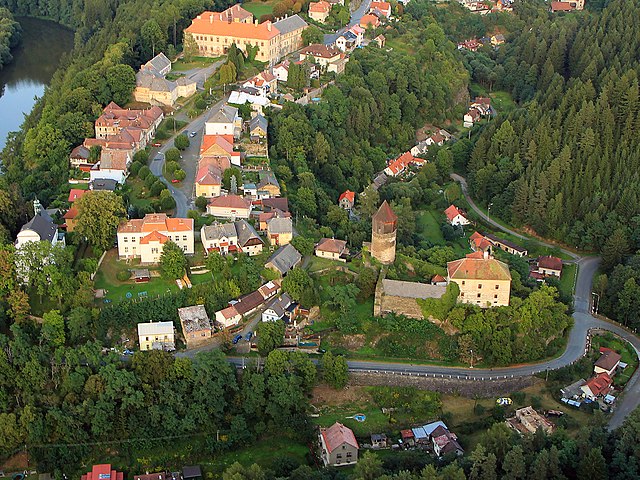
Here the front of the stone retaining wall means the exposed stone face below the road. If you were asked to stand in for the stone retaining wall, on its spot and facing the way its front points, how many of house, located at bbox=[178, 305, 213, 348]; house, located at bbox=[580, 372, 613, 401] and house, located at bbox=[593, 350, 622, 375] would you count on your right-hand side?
1

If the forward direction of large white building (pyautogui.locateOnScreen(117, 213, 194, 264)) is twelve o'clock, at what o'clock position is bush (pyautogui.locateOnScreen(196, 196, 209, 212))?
The bush is roughly at 7 o'clock from the large white building.

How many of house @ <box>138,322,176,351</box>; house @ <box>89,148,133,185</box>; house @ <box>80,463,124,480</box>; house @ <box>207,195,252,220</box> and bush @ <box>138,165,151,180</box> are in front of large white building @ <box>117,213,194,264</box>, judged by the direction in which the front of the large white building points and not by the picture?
2

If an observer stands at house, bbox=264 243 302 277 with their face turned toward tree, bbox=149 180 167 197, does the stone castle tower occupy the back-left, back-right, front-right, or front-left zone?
back-right

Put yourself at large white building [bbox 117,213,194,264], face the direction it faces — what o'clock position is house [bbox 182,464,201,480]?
The house is roughly at 12 o'clock from the large white building.

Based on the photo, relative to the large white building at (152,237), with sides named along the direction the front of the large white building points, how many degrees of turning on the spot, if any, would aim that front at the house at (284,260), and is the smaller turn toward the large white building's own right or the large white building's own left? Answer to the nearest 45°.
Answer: approximately 90° to the large white building's own left

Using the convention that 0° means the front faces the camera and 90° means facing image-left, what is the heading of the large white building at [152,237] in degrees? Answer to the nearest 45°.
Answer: approximately 0°

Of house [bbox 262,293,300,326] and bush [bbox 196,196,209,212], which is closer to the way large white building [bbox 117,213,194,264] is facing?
the house

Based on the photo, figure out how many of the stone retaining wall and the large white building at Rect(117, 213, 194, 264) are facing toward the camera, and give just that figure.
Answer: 2

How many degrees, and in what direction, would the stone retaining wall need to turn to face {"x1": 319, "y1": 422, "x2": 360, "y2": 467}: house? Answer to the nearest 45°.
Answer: approximately 45° to its right

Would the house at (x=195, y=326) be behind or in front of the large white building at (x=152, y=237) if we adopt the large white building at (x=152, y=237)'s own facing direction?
in front

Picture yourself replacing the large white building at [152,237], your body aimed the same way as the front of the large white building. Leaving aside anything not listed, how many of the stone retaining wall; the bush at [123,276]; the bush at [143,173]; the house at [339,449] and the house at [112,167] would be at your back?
2

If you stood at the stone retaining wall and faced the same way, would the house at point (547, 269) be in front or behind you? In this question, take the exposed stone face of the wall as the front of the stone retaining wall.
behind

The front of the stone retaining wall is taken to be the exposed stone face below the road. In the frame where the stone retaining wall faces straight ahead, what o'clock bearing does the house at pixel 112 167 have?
The house is roughly at 4 o'clock from the stone retaining wall.
